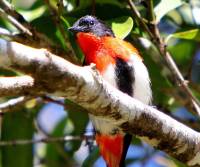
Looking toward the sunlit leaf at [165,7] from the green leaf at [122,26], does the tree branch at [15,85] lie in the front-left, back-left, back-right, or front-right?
back-right

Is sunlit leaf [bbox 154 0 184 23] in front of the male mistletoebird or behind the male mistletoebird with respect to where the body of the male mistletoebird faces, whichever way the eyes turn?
behind

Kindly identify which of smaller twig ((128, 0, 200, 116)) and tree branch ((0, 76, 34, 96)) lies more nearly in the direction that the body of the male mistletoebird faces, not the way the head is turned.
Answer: the tree branch
